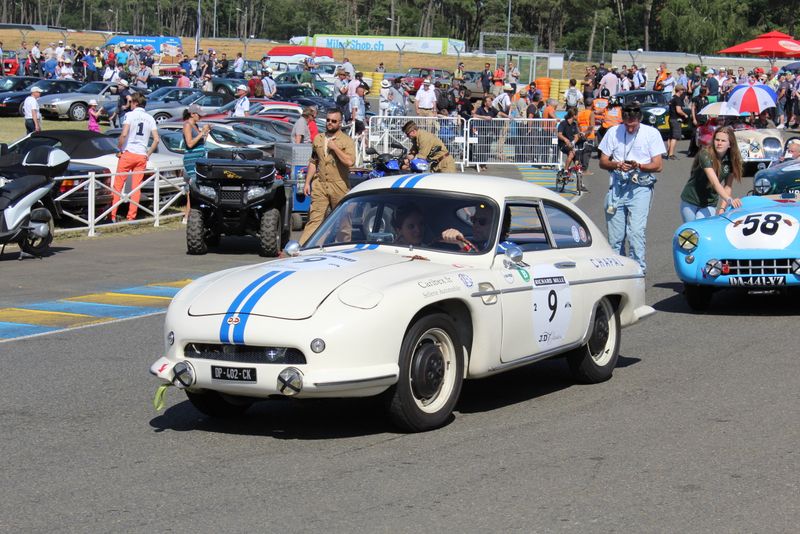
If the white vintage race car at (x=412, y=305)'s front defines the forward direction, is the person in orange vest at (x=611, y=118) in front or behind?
behind

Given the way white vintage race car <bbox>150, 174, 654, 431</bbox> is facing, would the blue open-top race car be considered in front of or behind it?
behind

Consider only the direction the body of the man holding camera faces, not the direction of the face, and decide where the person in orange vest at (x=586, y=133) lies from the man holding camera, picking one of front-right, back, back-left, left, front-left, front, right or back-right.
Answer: back

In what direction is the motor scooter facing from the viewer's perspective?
to the viewer's left

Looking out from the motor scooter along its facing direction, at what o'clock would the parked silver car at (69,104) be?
The parked silver car is roughly at 3 o'clock from the motor scooter.

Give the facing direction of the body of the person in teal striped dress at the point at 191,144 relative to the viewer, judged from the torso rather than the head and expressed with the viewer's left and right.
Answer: facing to the right of the viewer

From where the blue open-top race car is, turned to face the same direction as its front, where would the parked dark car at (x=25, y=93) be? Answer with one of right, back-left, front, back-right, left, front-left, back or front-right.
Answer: back-right

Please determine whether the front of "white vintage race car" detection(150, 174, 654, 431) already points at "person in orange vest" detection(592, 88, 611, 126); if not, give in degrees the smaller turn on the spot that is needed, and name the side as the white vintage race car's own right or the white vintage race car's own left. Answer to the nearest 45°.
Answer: approximately 135° to the white vintage race car's own right

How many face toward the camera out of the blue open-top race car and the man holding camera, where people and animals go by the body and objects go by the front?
2
